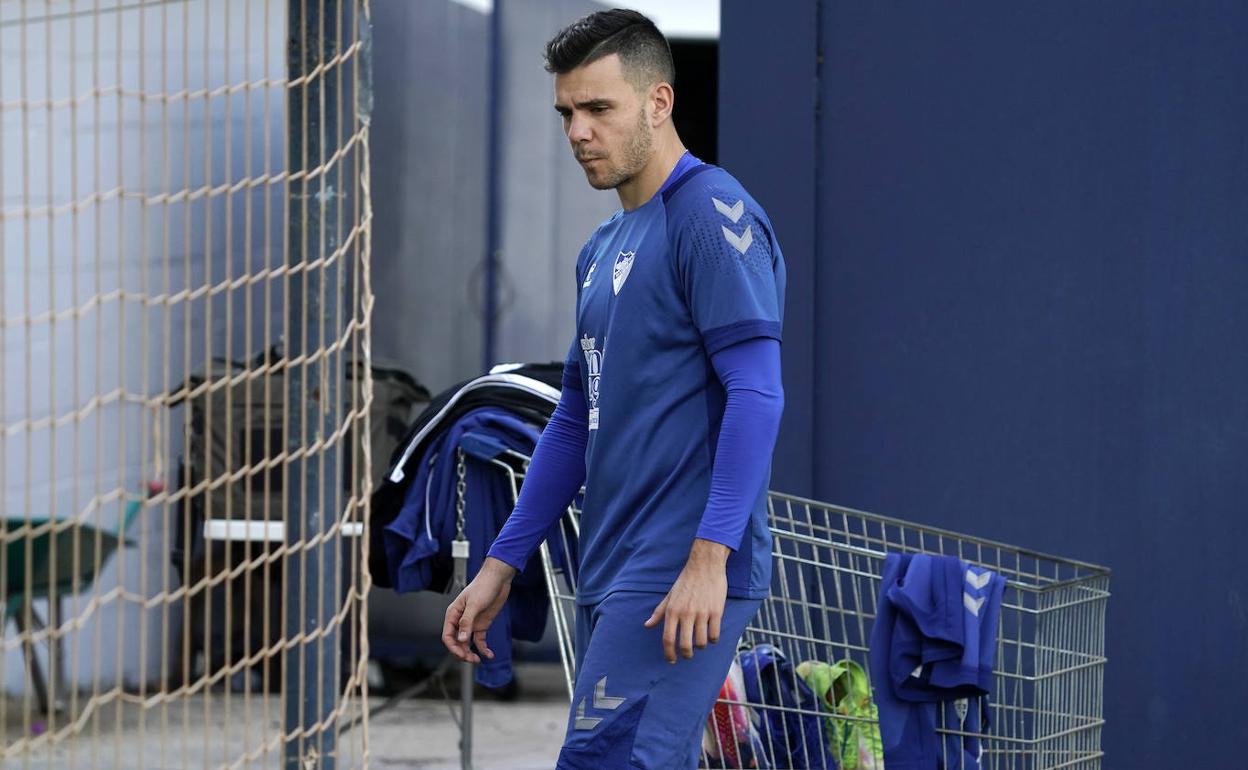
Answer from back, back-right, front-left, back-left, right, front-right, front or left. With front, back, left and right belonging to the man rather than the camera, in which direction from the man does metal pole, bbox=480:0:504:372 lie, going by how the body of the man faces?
back-right

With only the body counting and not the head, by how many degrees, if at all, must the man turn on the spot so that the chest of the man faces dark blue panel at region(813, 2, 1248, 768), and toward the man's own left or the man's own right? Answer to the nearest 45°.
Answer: approximately 180°

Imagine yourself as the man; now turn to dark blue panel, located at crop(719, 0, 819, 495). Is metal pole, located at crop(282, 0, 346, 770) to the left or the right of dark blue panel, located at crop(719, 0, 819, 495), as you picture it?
left

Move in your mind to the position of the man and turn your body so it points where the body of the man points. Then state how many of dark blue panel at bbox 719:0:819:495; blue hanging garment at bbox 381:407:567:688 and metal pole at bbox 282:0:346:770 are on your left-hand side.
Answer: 0

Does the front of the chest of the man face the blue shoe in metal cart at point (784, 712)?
no

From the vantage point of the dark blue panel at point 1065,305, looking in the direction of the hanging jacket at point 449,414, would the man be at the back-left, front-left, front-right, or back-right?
front-left

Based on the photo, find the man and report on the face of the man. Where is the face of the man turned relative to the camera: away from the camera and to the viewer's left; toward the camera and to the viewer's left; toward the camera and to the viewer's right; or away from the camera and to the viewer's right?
toward the camera and to the viewer's left

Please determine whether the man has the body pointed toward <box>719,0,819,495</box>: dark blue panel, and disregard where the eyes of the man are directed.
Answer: no

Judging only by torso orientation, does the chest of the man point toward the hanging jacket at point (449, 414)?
no

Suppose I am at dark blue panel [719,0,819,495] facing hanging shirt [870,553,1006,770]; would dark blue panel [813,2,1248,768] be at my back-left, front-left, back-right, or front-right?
front-left

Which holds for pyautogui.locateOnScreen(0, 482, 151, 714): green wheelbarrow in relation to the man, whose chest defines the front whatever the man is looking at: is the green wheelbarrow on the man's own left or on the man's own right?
on the man's own right

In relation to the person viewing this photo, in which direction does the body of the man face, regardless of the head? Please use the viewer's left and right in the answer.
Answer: facing the viewer and to the left of the viewer

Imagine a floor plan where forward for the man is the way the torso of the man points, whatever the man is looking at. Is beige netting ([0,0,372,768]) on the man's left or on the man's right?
on the man's right

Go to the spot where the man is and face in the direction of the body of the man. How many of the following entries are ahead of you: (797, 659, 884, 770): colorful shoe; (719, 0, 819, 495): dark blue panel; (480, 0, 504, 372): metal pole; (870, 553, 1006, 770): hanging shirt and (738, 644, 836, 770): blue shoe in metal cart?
0
